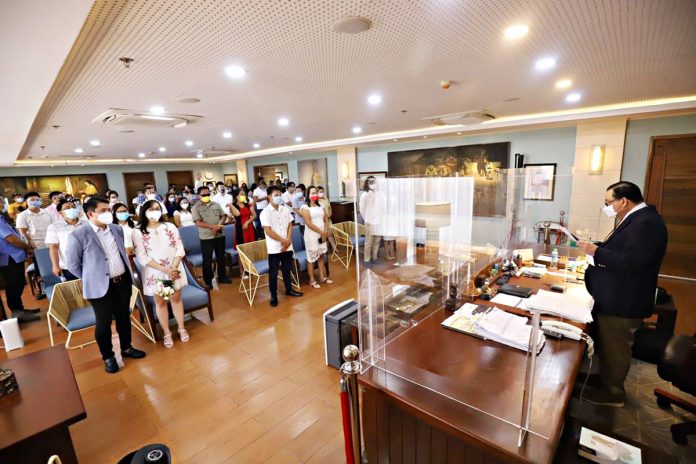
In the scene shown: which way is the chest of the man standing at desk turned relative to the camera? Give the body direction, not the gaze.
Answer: to the viewer's left

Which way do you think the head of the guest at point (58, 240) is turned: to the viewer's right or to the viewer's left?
to the viewer's right

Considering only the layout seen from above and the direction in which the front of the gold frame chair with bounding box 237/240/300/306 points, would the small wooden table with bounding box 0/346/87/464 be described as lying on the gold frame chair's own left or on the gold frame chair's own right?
on the gold frame chair's own right

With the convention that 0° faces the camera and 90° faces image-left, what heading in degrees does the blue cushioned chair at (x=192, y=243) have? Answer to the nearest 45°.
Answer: approximately 315°

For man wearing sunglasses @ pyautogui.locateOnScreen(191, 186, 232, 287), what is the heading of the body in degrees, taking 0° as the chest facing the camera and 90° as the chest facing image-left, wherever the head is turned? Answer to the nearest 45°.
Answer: approximately 315°

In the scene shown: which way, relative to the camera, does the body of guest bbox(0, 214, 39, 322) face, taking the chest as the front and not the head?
to the viewer's right

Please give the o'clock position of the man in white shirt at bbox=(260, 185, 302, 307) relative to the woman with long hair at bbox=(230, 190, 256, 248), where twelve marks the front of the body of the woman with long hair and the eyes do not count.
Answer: The man in white shirt is roughly at 1 o'clock from the woman with long hair.
